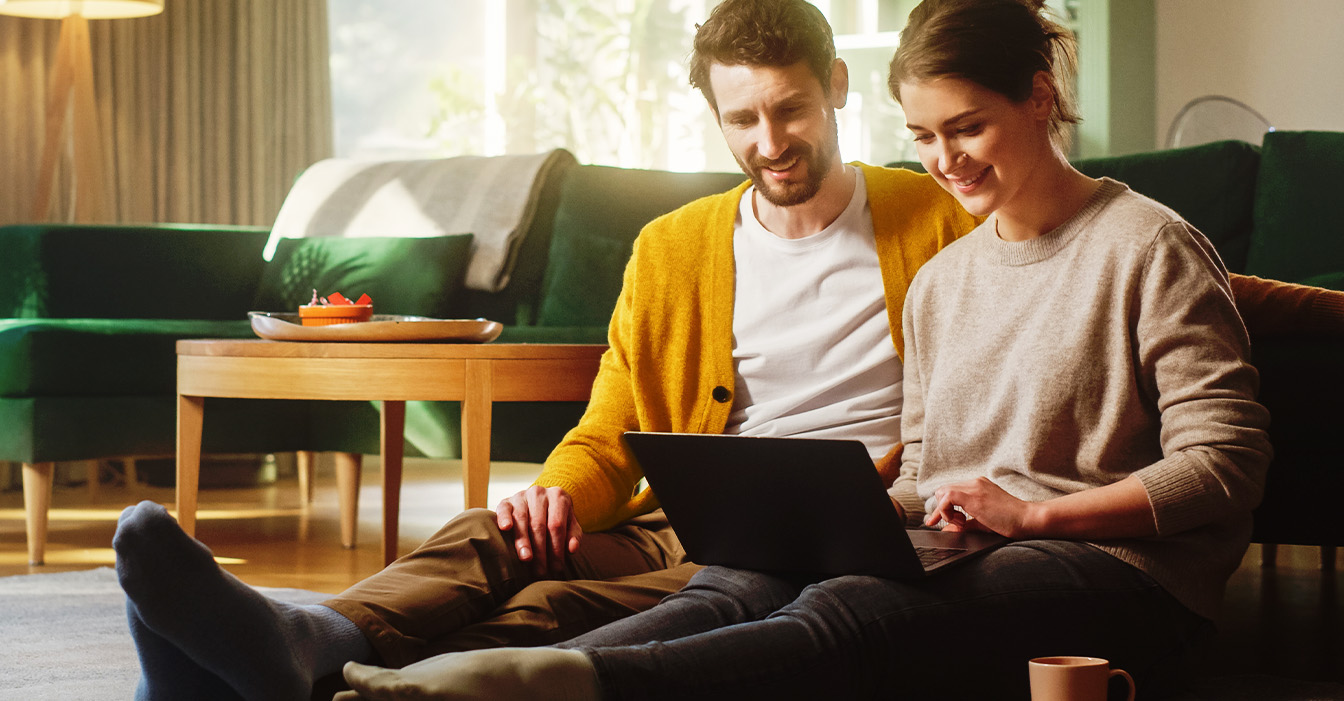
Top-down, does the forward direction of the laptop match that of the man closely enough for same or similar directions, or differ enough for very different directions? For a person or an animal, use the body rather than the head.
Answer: very different directions

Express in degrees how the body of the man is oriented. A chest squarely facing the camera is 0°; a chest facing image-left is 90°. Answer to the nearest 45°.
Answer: approximately 45°

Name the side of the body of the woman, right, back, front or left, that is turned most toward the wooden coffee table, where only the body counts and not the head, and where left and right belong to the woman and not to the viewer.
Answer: right

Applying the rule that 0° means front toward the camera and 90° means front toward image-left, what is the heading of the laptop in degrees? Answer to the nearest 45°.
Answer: approximately 225°
